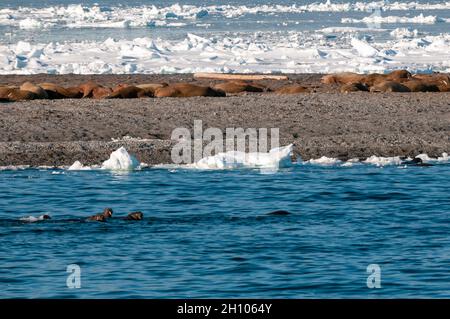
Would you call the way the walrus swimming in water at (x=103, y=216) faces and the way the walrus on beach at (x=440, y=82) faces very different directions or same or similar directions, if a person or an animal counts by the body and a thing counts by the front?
same or similar directions

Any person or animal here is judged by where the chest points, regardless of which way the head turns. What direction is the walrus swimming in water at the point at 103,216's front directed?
to the viewer's right

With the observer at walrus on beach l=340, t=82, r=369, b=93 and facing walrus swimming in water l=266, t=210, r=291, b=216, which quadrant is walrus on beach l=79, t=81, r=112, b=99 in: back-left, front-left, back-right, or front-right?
front-right

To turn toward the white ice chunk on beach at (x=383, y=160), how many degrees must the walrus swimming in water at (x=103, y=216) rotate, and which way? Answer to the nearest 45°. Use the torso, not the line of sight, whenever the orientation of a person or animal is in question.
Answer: approximately 45° to its left
